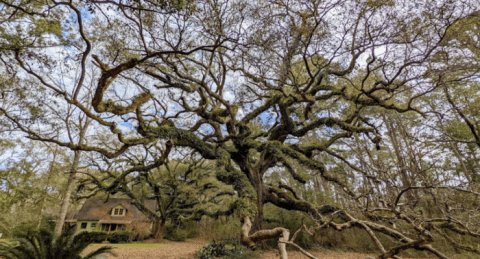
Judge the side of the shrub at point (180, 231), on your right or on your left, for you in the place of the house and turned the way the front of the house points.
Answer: on your left

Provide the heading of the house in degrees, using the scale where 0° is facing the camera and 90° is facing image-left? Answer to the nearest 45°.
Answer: approximately 0°

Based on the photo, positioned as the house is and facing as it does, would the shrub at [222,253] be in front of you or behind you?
in front

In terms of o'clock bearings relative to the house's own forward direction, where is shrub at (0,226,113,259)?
The shrub is roughly at 12 o'clock from the house.
